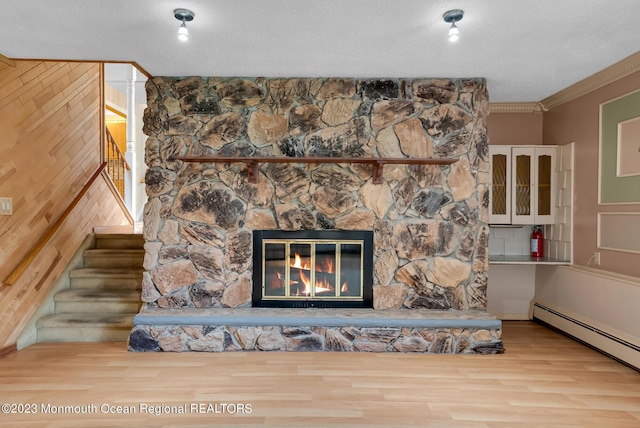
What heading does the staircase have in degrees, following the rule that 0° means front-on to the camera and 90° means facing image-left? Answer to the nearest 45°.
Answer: approximately 0°

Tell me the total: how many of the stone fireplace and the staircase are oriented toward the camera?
2

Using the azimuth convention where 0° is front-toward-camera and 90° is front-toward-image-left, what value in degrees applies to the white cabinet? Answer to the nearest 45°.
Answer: approximately 0°

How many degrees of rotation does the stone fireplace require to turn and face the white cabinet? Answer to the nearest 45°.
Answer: approximately 90° to its left

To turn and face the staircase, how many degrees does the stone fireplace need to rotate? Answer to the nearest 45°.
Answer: approximately 90° to its right
